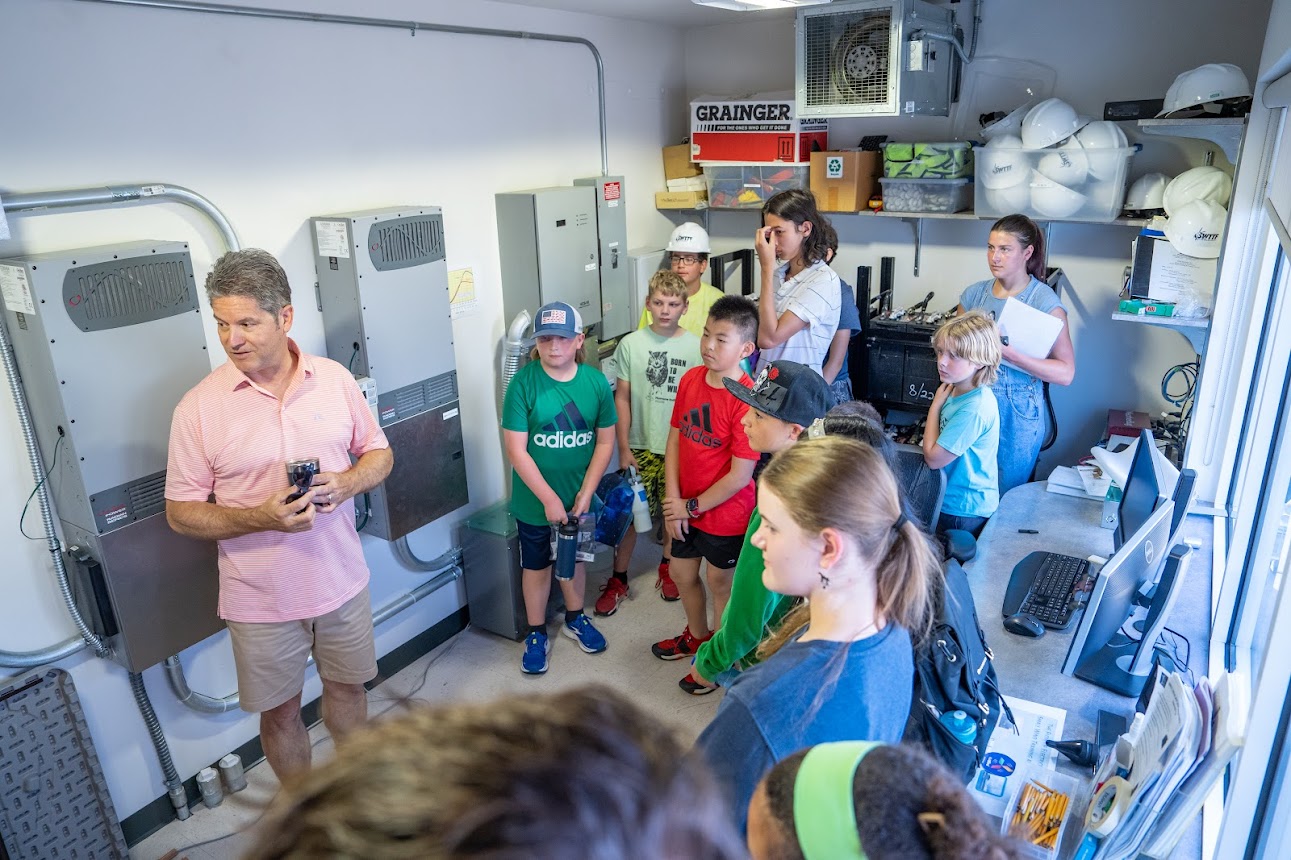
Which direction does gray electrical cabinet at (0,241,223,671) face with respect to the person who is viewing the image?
facing the viewer and to the right of the viewer

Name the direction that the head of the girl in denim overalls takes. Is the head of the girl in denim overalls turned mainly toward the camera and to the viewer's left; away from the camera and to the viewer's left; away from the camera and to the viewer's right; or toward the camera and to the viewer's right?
toward the camera and to the viewer's left

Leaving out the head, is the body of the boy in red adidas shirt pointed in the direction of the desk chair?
no

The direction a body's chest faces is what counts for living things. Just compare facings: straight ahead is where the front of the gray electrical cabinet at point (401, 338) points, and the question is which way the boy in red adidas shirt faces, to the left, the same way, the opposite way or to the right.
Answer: to the right

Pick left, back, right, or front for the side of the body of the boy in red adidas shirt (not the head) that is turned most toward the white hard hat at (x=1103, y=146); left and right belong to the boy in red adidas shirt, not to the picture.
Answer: back

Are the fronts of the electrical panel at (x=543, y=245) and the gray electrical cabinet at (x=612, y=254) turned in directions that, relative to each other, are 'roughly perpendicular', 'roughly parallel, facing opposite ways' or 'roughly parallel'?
roughly parallel

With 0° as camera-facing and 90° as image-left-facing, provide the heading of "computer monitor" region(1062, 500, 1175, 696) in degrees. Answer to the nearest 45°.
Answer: approximately 135°

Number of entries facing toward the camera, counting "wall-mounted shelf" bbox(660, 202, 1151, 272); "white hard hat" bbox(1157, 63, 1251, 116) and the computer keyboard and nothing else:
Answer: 1

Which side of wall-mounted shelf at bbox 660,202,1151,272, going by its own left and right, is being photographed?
front

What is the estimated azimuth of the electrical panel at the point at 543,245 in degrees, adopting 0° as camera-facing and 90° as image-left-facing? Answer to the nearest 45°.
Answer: approximately 315°

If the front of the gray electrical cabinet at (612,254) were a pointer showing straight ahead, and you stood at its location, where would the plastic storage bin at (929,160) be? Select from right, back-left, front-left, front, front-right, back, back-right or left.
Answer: front-left

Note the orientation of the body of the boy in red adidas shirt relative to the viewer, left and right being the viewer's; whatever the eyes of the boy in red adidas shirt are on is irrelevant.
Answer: facing the viewer and to the left of the viewer

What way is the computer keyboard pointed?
to the viewer's left

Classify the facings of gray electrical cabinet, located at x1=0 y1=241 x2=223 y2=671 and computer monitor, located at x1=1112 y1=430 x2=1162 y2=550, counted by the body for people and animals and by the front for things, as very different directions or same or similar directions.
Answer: very different directions

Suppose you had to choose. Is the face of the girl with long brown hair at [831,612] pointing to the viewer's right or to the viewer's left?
to the viewer's left

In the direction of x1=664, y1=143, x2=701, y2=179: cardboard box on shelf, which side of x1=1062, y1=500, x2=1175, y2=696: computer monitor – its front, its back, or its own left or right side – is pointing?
front

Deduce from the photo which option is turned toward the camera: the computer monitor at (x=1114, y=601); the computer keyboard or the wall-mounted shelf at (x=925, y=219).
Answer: the wall-mounted shelf
